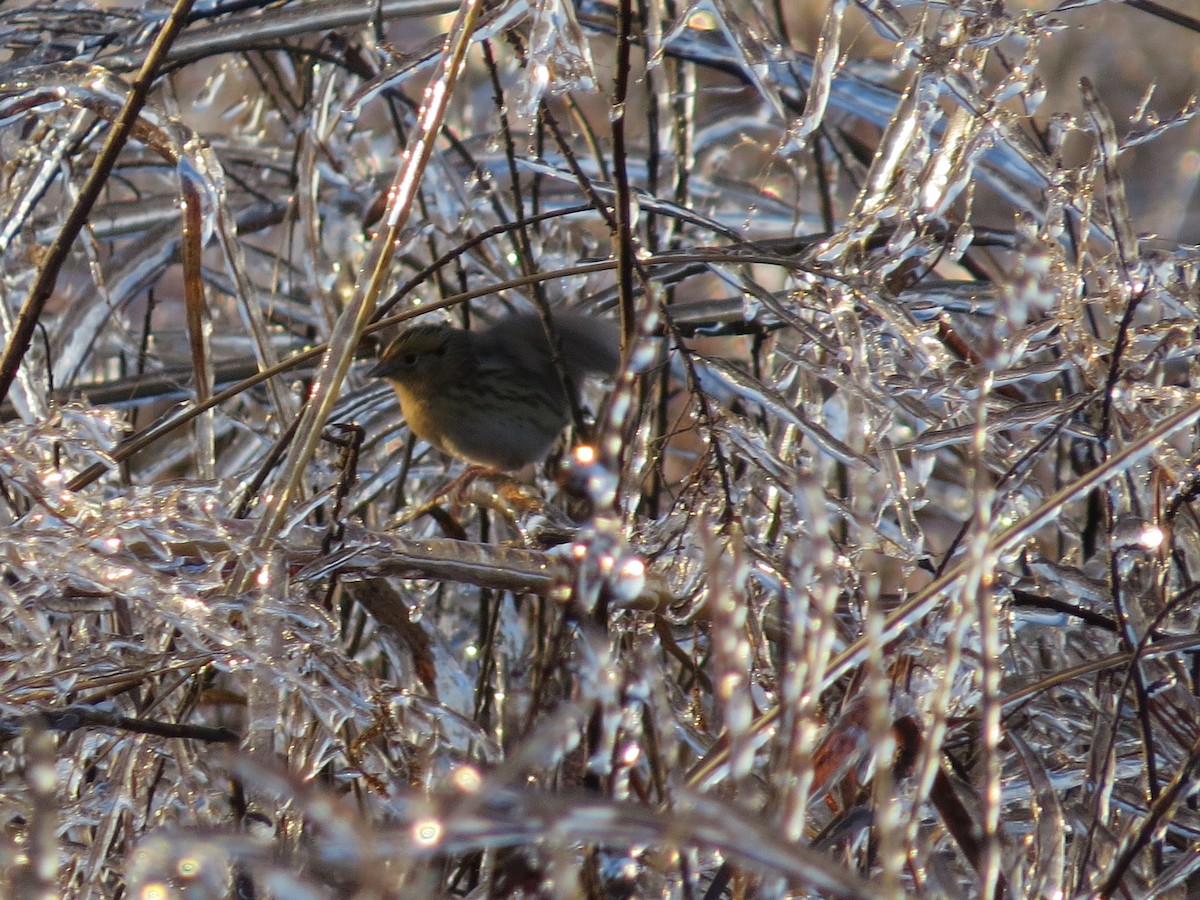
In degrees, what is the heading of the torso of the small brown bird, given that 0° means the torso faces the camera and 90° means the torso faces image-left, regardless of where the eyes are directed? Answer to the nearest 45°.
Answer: approximately 90°
